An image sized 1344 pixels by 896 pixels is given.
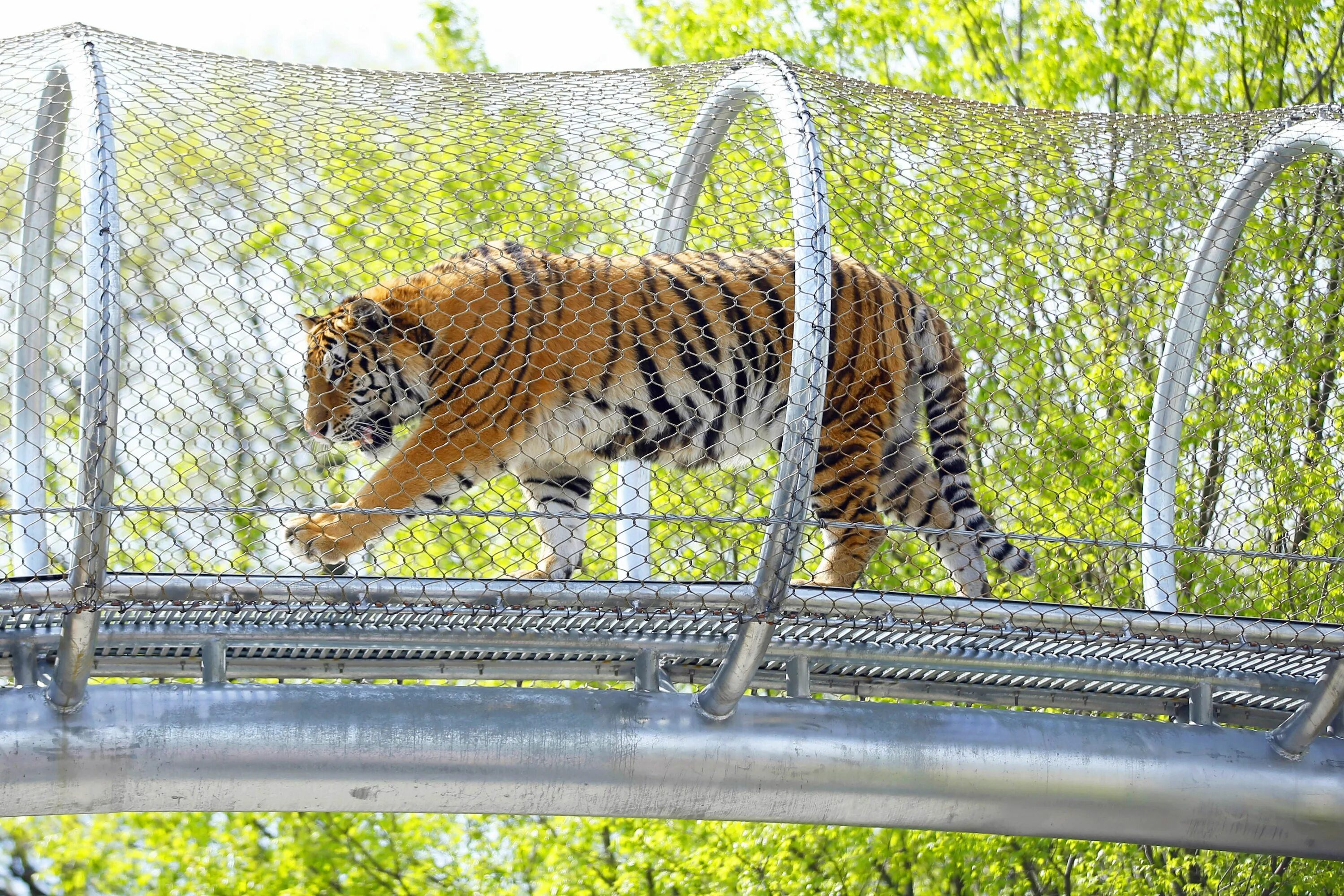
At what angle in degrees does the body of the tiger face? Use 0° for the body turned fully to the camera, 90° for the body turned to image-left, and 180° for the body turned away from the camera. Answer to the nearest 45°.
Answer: approximately 90°
